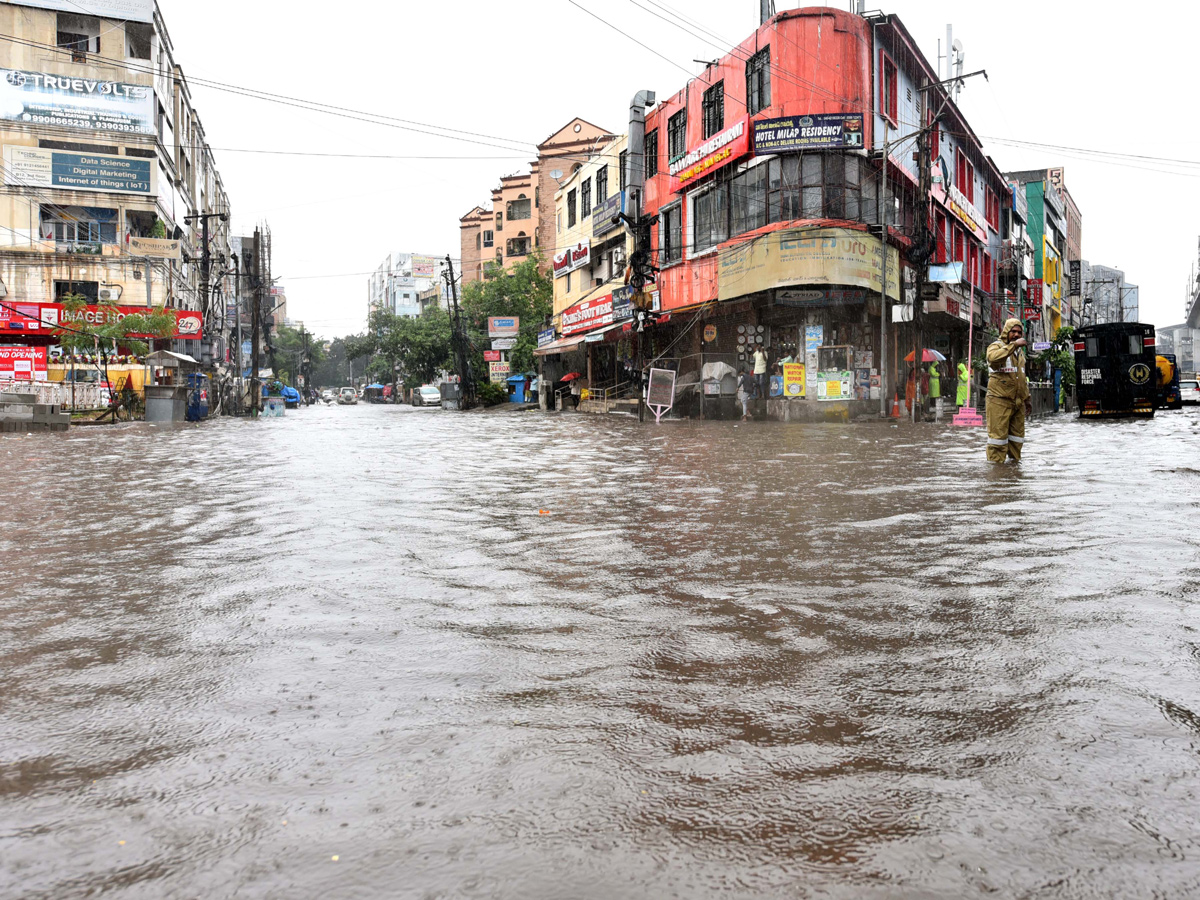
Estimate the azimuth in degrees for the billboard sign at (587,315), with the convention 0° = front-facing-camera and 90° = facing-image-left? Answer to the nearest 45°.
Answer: approximately 45°

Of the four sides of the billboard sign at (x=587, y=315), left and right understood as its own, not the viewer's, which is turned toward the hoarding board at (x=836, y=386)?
left

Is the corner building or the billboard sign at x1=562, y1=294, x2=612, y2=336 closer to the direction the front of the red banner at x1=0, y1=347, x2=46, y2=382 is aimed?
the corner building

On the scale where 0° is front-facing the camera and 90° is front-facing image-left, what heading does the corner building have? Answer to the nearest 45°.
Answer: approximately 0°
